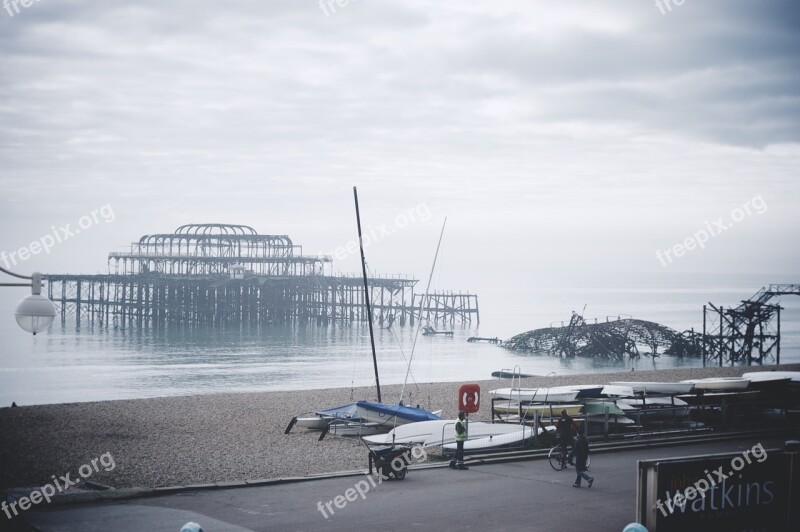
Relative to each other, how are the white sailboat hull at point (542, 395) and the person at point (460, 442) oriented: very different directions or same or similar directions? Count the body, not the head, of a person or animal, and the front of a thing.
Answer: very different directions

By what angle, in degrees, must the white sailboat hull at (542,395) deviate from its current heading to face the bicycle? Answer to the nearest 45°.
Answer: approximately 90° to its left

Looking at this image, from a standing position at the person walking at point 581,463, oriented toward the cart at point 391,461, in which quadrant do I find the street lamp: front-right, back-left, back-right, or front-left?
front-left

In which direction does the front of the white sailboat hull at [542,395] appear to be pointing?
to the viewer's left

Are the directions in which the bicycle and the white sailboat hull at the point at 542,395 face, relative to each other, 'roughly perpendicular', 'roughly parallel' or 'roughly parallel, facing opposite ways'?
roughly parallel, facing opposite ways
